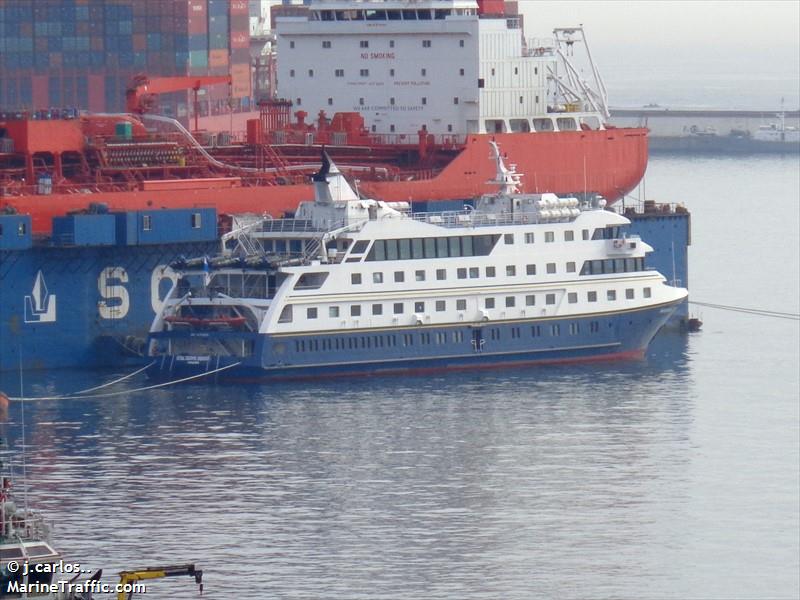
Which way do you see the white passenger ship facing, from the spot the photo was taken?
facing away from the viewer and to the right of the viewer

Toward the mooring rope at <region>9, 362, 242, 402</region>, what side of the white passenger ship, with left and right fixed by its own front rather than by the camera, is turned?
back
